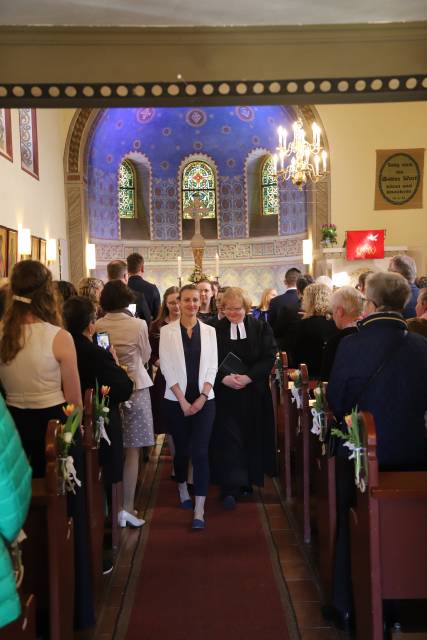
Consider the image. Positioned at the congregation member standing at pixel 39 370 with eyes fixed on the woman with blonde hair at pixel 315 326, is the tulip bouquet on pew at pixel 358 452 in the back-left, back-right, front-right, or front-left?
front-right

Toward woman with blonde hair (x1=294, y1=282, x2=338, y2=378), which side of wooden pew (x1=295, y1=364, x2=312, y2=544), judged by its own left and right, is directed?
front

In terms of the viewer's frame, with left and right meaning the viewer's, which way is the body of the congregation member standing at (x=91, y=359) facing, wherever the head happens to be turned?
facing away from the viewer and to the right of the viewer

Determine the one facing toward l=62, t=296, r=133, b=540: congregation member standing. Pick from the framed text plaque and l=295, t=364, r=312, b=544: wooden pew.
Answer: the framed text plaque

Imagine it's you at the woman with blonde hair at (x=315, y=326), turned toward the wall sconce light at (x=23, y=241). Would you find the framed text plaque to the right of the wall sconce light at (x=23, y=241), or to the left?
right

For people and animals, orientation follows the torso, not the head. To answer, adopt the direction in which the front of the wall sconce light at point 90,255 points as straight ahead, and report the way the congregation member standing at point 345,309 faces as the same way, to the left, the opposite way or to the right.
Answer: the opposite way

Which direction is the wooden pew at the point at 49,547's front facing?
away from the camera

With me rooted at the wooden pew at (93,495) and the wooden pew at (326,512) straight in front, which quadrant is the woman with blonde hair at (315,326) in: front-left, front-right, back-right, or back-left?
front-left

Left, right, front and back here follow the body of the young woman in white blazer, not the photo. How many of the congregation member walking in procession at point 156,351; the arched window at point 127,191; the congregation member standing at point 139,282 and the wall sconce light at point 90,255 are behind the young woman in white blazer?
4

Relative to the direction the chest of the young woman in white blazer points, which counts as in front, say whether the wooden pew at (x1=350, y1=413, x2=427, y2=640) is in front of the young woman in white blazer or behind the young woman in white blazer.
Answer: in front

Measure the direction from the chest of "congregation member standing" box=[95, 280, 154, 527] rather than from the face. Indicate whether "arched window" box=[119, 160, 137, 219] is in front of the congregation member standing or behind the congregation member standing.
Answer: in front

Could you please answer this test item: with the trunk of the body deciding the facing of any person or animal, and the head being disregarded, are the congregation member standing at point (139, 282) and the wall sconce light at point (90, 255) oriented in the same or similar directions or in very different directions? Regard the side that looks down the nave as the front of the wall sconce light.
very different directions
